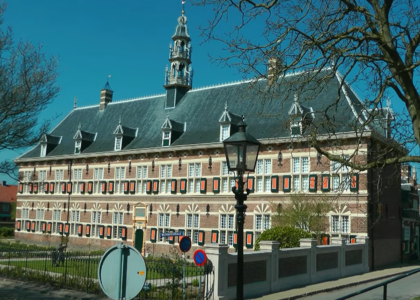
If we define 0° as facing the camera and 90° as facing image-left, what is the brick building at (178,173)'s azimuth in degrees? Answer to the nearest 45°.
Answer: approximately 45°

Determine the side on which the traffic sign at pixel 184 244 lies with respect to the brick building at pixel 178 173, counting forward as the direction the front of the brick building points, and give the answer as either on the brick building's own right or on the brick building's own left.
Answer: on the brick building's own left

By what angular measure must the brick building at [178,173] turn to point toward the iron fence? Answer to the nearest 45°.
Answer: approximately 45° to its left

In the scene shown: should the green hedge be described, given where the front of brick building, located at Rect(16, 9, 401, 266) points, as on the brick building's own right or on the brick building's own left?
on the brick building's own left

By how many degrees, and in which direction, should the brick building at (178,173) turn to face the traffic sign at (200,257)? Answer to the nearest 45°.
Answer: approximately 45° to its left

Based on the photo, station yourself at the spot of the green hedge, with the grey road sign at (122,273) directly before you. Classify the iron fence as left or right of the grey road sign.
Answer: right
